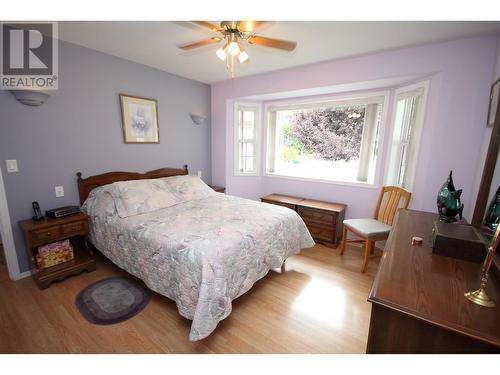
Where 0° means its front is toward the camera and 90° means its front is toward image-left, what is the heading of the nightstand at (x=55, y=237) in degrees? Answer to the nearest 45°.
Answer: approximately 315°

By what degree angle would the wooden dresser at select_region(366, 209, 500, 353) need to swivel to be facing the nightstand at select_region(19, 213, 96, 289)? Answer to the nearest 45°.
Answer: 0° — it already faces it

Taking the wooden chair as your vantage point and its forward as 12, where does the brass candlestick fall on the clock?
The brass candlestick is roughly at 10 o'clock from the wooden chair.

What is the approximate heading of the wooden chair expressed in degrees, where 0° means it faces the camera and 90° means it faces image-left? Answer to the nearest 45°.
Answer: approximately 45°

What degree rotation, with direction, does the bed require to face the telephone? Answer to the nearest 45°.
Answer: approximately 135° to its right

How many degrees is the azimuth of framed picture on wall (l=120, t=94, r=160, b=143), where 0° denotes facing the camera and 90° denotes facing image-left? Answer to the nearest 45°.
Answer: approximately 315°

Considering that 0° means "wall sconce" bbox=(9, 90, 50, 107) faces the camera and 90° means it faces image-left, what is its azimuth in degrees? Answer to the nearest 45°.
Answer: approximately 315°

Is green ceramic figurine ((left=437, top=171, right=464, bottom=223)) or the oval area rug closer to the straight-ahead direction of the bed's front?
the green ceramic figurine

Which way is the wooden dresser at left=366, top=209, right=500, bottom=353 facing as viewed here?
to the viewer's left

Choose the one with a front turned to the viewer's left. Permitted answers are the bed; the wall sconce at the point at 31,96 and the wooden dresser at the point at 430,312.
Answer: the wooden dresser

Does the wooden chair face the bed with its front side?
yes
